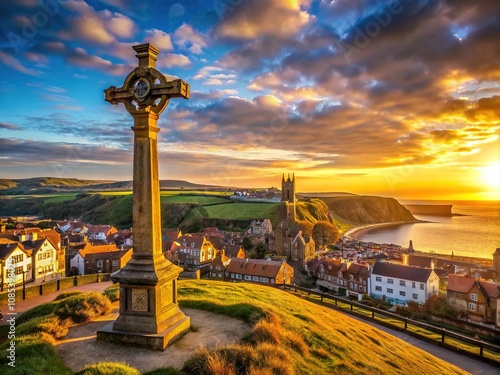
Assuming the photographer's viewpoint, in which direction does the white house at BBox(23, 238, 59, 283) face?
facing the viewer and to the right of the viewer

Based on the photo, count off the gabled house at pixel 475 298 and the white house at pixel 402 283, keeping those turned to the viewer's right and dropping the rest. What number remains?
0

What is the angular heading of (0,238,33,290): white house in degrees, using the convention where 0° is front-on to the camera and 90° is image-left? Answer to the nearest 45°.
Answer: approximately 315°

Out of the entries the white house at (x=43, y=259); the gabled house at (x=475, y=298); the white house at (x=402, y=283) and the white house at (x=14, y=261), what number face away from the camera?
0

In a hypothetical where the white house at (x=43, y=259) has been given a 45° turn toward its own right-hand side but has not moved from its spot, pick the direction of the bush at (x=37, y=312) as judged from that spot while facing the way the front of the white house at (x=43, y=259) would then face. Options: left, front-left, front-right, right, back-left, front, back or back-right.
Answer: front

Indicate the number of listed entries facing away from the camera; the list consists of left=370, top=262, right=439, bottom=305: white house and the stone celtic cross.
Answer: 0

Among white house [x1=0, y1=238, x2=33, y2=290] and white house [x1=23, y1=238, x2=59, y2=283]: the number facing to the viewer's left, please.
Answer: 0

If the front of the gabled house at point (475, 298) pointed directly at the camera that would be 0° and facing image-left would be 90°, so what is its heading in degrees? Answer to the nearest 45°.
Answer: approximately 45°

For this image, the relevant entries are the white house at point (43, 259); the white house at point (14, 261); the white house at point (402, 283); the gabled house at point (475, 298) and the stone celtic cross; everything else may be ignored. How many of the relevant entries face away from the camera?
0

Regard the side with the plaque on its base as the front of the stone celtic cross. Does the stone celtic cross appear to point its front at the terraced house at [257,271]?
no

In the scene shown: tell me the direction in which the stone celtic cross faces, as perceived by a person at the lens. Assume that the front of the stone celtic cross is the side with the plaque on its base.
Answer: facing the viewer and to the left of the viewer
